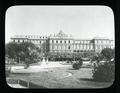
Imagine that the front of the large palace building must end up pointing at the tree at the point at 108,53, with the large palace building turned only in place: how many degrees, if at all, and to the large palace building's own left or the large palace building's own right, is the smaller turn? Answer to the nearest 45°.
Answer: approximately 90° to the large palace building's own left

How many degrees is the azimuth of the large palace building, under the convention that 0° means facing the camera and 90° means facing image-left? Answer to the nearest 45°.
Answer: approximately 0°
